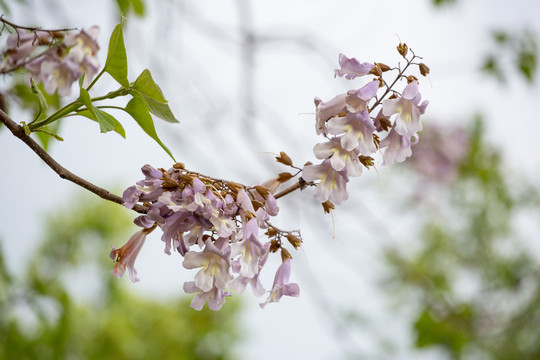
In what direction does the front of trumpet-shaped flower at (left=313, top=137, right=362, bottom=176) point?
toward the camera
